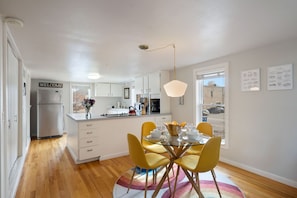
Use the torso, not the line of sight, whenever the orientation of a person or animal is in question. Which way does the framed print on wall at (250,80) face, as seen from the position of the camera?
facing the viewer and to the left of the viewer

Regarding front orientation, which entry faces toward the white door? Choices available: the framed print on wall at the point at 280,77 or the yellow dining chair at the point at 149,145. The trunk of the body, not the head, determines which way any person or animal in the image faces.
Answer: the framed print on wall

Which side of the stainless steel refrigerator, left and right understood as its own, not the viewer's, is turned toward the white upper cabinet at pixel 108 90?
left

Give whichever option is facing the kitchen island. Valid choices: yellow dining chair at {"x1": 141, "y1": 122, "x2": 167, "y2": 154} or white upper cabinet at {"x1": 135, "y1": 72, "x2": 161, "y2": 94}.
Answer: the white upper cabinet

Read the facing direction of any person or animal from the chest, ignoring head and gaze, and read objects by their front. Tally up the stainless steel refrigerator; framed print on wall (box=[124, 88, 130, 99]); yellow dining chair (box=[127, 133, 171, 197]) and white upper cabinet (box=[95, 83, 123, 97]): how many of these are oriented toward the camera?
3

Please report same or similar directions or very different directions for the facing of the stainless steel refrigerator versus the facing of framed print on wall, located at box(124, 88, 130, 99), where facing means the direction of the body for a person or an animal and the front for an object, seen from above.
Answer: same or similar directions

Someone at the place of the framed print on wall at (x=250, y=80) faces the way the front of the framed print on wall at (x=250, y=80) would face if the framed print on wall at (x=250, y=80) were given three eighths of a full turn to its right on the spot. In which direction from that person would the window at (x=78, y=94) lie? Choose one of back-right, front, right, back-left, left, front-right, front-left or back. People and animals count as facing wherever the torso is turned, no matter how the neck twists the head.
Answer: left

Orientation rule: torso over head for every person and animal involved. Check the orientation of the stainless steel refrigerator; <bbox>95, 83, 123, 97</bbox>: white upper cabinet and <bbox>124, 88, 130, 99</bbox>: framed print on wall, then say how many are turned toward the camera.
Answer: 3

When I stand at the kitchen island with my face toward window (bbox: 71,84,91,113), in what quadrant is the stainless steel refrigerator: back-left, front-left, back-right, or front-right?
front-left

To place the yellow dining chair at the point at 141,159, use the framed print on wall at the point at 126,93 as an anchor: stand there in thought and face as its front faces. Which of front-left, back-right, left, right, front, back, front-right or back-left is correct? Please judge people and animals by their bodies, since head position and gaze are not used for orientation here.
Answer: front

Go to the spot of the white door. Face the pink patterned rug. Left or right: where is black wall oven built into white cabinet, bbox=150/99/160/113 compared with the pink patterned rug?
left

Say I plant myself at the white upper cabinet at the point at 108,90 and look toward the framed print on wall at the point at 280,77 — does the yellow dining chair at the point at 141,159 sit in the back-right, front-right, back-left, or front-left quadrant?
front-right

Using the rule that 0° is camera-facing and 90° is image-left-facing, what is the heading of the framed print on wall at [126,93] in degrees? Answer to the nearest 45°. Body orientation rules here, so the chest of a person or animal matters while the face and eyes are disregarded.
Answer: approximately 0°

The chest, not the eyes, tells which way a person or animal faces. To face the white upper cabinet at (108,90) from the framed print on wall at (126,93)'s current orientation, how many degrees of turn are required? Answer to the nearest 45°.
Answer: approximately 90° to its right

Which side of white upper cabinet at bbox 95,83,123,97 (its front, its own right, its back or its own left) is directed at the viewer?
front

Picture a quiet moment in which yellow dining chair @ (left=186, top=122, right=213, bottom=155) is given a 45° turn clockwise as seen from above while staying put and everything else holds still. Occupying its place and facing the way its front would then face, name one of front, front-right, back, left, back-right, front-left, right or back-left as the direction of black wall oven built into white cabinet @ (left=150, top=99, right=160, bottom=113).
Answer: front-right

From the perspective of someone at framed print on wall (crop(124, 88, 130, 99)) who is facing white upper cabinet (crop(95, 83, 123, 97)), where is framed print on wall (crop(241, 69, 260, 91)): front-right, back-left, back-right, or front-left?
back-left

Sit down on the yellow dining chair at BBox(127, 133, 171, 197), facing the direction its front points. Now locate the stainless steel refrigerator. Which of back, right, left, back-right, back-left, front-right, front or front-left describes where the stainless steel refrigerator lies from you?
left

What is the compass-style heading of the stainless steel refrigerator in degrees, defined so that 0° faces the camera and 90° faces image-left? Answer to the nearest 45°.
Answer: approximately 0°
